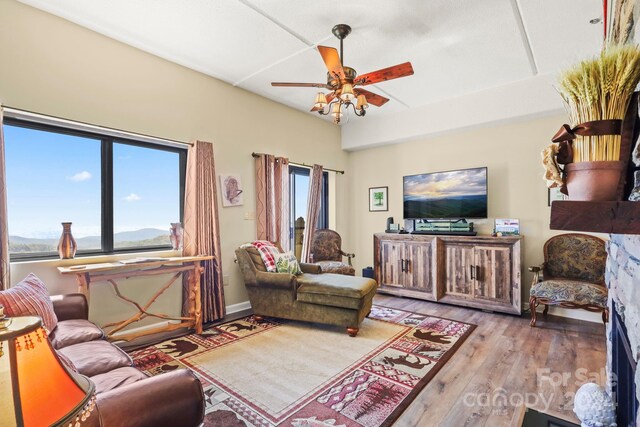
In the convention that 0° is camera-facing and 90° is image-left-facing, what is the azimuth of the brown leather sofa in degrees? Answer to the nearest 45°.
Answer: approximately 225°

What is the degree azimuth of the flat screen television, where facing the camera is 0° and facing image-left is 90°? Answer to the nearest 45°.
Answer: approximately 45°

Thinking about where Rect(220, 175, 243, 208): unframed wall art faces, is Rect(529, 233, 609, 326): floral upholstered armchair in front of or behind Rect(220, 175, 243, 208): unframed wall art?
in front

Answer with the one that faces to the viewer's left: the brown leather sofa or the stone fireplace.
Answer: the stone fireplace

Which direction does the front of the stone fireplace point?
to the viewer's left

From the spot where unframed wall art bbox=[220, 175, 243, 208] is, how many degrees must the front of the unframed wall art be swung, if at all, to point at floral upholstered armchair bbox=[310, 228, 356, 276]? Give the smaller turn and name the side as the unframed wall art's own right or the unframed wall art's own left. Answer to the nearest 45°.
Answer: approximately 90° to the unframed wall art's own left

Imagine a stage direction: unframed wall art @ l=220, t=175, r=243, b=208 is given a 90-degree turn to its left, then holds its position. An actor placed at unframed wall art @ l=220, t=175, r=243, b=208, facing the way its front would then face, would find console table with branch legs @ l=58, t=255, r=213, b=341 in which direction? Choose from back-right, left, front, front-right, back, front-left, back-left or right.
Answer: back

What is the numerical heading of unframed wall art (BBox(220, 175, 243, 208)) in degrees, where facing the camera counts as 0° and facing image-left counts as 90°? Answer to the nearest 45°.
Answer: approximately 315°

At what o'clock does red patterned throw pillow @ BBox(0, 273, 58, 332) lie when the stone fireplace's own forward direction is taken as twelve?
The red patterned throw pillow is roughly at 11 o'clock from the stone fireplace.

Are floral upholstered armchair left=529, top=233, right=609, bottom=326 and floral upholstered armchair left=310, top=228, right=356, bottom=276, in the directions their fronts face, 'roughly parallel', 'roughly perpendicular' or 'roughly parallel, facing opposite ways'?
roughly perpendicular

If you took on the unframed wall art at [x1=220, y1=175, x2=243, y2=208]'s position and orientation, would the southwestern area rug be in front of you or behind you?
in front
